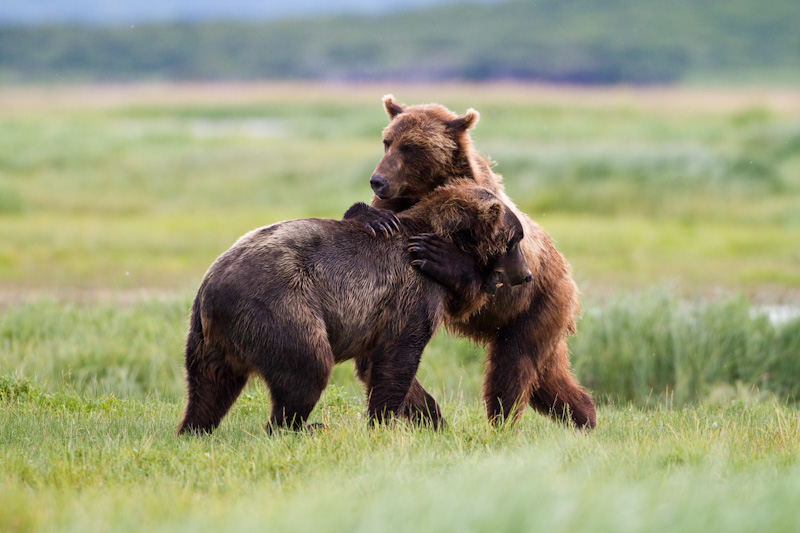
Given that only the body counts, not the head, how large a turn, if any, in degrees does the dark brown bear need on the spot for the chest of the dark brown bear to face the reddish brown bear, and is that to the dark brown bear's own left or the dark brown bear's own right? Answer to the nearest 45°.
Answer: approximately 45° to the dark brown bear's own left

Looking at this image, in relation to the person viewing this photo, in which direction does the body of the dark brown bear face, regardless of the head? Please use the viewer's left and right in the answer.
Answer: facing to the right of the viewer
